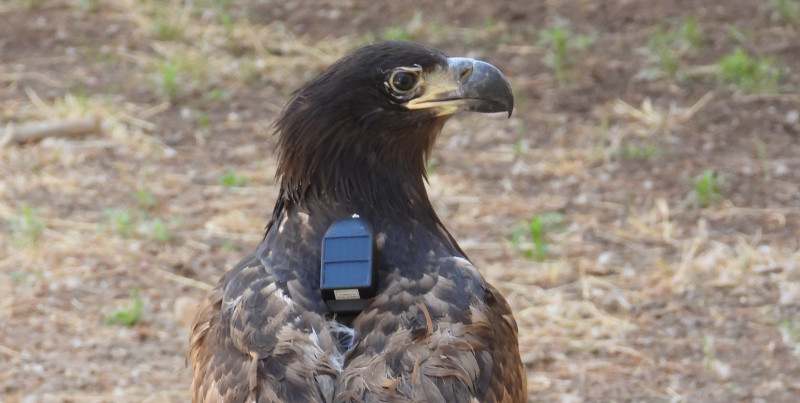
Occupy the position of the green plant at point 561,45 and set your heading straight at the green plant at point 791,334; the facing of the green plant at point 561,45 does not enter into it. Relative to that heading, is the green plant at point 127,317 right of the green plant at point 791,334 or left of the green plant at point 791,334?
right

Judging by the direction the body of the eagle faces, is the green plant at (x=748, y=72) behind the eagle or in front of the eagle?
in front

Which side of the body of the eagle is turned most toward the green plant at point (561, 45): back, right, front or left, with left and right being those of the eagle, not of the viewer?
front

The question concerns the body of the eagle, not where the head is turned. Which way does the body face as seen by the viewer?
away from the camera

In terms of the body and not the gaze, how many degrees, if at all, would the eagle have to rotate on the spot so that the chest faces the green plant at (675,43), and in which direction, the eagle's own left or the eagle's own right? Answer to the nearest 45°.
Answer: approximately 45° to the eagle's own right

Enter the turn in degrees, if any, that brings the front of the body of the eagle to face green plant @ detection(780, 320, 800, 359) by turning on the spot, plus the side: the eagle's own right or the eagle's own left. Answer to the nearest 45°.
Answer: approximately 45° to the eagle's own right

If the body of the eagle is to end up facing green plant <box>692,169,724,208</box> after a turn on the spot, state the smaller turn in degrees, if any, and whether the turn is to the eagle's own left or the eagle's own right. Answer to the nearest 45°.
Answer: approximately 45° to the eagle's own right

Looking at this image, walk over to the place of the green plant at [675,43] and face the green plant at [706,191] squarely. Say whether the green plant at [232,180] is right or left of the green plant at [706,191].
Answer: right

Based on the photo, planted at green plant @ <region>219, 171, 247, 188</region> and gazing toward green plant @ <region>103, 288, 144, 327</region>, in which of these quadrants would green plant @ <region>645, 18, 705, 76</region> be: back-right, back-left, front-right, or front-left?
back-left

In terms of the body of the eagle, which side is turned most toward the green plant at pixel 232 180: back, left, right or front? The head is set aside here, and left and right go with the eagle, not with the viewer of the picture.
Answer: front
